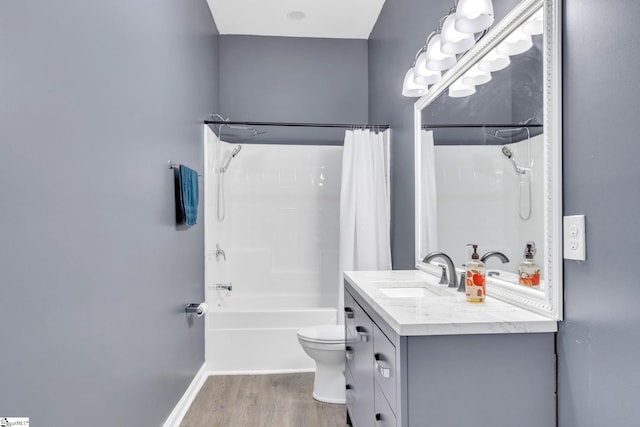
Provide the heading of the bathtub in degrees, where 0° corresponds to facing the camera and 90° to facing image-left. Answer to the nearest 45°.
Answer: approximately 0°

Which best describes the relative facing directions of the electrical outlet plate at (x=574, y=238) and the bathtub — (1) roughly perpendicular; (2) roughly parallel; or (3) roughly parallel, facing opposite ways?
roughly perpendicular

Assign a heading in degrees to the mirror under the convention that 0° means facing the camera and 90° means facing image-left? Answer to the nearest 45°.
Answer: approximately 45°

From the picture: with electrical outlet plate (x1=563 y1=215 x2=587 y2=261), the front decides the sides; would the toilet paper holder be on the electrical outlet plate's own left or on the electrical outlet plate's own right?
on the electrical outlet plate's own right

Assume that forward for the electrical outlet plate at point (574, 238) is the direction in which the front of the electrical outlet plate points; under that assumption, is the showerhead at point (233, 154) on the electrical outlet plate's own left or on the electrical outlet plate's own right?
on the electrical outlet plate's own right

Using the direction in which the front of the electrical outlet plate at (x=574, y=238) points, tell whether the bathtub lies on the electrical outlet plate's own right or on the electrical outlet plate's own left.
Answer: on the electrical outlet plate's own right

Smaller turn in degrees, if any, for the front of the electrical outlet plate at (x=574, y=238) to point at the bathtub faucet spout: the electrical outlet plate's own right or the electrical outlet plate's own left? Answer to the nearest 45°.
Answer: approximately 90° to the electrical outlet plate's own right

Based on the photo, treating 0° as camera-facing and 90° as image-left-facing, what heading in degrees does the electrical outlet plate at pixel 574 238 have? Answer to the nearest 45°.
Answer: approximately 45°

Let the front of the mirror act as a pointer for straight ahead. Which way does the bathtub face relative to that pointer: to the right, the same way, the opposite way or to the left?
to the left
